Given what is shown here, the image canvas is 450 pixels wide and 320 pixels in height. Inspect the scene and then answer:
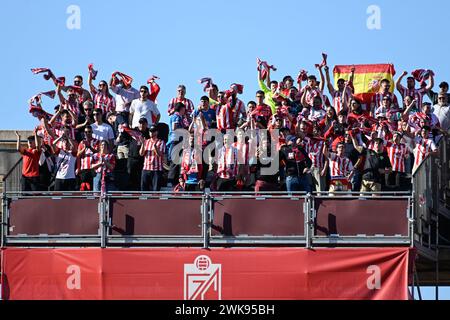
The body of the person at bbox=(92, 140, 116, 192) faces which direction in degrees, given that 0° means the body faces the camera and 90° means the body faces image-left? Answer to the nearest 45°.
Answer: approximately 0°

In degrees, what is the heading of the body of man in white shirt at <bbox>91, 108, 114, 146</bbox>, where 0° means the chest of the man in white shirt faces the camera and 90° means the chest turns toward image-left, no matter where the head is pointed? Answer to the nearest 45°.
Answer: approximately 45°
